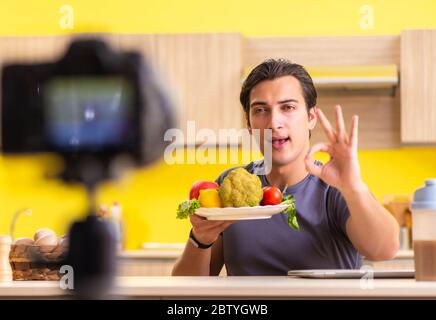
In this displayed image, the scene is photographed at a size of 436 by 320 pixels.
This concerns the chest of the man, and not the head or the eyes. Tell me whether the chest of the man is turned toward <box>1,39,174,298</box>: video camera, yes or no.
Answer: yes

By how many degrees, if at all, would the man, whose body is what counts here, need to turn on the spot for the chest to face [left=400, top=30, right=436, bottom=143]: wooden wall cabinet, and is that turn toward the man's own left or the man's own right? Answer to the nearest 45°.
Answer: approximately 180°

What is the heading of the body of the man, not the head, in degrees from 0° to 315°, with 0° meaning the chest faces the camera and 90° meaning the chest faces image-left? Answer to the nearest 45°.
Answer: approximately 0°

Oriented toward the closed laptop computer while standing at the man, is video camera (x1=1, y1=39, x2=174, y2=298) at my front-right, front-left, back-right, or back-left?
front-right

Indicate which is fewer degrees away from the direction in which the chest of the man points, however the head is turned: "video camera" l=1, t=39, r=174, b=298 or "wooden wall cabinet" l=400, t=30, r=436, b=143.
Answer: the video camera
